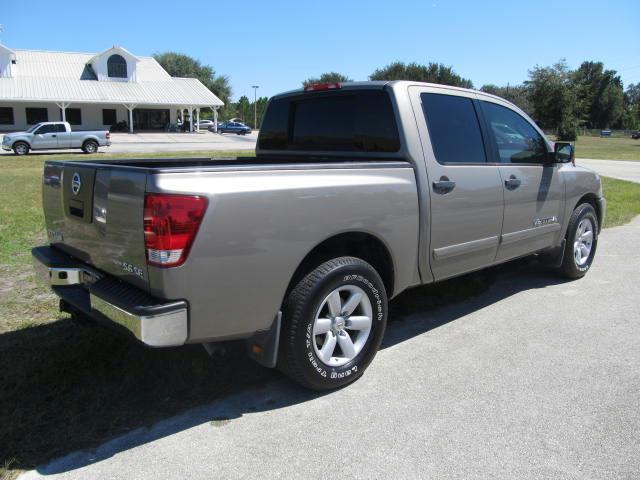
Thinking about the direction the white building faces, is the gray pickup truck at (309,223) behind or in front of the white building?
in front

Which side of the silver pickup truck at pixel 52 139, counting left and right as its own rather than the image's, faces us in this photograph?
left

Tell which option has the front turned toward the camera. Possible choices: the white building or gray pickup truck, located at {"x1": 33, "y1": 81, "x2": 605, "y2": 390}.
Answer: the white building

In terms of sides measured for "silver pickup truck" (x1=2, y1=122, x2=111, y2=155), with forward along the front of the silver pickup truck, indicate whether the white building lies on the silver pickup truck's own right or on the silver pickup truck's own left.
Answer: on the silver pickup truck's own right

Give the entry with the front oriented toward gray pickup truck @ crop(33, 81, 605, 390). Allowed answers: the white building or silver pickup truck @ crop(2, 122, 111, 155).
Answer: the white building

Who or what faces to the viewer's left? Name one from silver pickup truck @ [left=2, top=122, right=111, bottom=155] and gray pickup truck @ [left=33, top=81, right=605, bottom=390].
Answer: silver pickup truck @ [left=2, top=122, right=111, bottom=155]

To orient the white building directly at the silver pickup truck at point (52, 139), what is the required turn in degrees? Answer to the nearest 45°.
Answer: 0° — it already faces it

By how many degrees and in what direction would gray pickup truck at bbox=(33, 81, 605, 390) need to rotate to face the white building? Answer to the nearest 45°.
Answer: approximately 90° to its left

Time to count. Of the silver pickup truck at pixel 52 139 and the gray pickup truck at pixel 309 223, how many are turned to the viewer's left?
1

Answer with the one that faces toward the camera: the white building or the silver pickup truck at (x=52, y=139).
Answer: the white building

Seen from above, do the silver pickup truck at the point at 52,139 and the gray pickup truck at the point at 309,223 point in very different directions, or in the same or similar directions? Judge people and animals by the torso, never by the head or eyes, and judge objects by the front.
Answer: very different directions

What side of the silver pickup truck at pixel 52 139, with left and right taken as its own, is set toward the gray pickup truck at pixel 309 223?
left

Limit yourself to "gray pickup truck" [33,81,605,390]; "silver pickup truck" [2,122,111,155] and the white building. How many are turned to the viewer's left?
1

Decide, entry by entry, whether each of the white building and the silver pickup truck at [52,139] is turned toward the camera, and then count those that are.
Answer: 1

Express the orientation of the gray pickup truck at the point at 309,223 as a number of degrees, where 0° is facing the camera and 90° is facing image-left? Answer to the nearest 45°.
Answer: approximately 225°

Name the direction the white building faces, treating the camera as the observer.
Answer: facing the viewer
